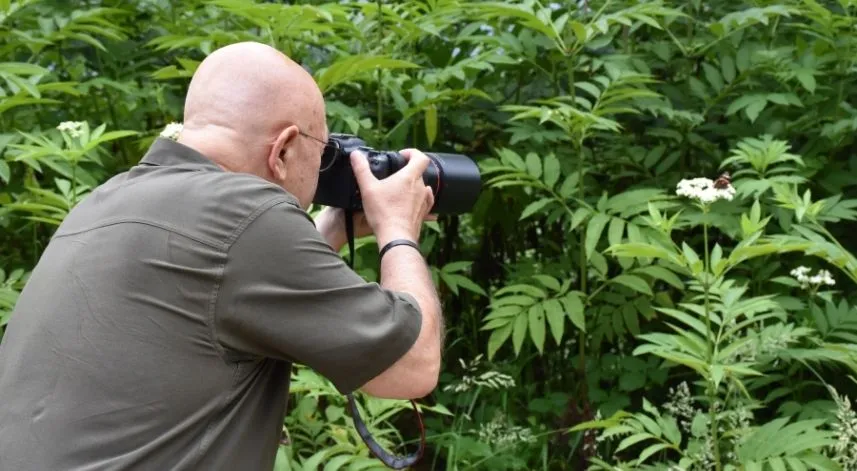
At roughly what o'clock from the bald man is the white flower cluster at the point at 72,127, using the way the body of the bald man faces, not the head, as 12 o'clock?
The white flower cluster is roughly at 10 o'clock from the bald man.

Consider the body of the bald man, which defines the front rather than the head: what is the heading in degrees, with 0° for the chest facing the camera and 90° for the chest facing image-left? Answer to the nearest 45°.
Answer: approximately 225°
